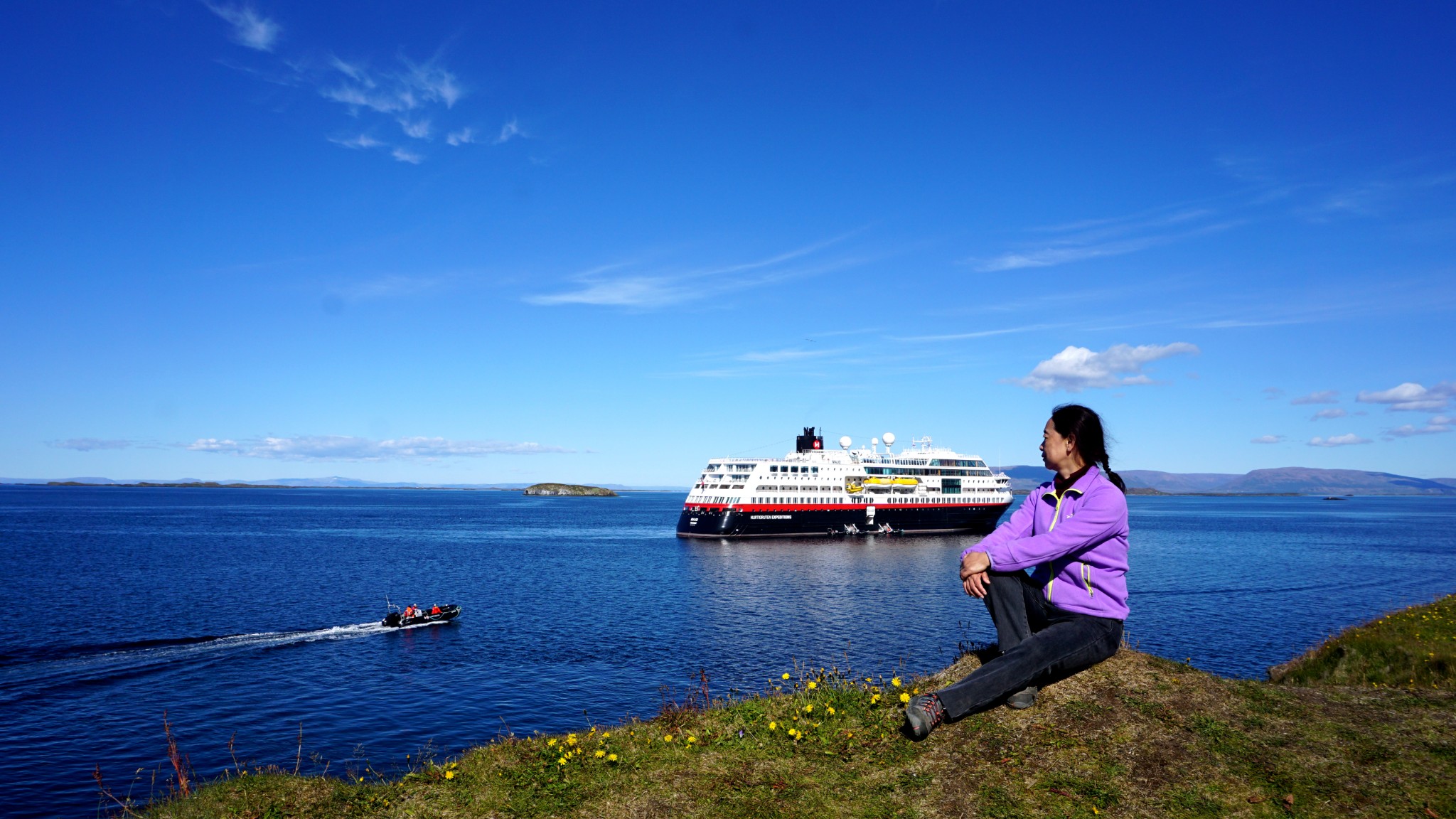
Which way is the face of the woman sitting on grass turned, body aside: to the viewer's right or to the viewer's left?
to the viewer's left

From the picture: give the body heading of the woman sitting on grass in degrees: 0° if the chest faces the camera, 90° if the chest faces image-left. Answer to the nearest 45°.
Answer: approximately 45°
